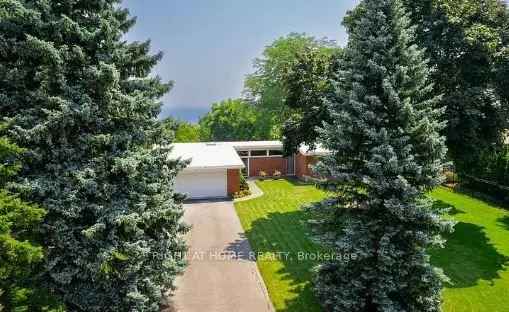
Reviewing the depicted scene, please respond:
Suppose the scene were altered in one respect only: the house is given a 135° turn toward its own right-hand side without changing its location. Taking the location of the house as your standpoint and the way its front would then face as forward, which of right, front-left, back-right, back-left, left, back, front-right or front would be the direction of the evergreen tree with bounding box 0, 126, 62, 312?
back-left

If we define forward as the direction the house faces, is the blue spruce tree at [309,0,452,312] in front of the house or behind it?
in front

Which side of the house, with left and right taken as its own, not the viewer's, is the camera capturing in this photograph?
front

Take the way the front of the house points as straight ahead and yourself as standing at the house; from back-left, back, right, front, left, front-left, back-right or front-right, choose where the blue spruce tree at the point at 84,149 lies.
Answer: front

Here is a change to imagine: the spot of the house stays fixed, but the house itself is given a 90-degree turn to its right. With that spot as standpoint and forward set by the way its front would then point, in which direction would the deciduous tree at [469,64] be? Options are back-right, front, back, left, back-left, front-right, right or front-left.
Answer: back-left

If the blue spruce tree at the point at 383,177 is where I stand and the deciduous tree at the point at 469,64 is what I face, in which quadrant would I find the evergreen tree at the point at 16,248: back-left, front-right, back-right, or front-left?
back-left
